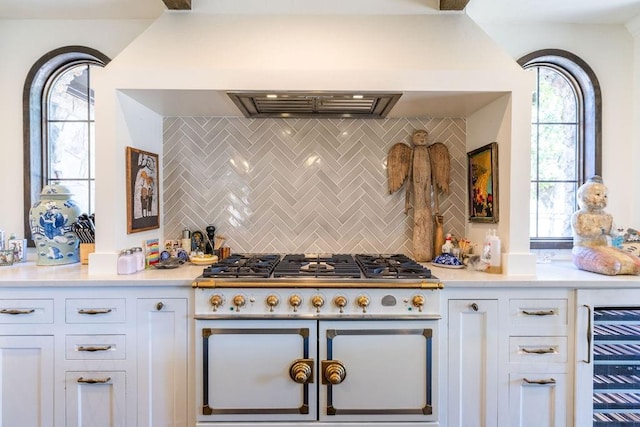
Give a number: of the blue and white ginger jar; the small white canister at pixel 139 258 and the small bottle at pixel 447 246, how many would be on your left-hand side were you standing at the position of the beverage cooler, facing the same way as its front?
0

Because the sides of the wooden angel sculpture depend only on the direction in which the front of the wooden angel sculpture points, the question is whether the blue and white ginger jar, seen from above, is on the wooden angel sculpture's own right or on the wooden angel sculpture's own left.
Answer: on the wooden angel sculpture's own right

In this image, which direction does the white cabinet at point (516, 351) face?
toward the camera

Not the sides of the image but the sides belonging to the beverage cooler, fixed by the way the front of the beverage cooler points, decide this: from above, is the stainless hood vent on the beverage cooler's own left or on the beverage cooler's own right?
on the beverage cooler's own right

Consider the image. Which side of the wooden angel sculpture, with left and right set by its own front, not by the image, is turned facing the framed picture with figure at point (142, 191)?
right

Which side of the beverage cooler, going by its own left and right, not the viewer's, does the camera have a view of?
front

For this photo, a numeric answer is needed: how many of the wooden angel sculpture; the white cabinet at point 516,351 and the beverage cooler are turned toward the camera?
3

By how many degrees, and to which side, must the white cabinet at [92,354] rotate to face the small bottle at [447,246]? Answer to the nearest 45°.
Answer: approximately 90° to its left

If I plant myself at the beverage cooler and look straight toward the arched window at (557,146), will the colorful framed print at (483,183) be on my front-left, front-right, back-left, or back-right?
front-left

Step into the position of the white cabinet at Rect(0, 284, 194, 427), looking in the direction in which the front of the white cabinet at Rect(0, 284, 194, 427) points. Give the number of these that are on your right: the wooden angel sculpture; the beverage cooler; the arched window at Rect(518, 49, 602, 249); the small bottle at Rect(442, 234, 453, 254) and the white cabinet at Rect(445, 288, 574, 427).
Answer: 0

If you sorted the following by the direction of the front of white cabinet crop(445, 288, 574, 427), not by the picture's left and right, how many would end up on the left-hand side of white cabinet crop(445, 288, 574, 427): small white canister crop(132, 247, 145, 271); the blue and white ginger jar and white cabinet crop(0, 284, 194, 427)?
0

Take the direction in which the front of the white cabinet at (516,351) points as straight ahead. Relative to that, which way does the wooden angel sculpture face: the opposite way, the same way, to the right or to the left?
the same way

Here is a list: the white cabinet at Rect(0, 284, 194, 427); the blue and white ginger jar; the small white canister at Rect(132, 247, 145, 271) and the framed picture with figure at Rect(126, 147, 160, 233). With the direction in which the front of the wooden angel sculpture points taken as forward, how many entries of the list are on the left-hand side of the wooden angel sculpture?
0

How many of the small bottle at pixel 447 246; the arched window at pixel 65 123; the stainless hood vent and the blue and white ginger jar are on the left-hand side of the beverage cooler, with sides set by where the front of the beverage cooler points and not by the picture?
0

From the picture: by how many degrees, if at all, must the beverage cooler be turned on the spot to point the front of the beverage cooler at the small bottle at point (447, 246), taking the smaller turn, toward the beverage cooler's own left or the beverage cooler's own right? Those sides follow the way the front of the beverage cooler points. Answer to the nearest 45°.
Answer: approximately 90° to the beverage cooler's own right

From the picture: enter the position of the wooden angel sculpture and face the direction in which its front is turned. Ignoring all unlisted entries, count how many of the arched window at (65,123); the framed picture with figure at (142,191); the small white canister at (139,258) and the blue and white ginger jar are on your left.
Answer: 0

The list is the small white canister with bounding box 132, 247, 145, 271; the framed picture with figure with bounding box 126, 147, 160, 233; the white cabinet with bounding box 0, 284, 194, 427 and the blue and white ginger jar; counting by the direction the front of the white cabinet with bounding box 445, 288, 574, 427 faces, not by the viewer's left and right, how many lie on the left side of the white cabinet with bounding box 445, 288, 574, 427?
0

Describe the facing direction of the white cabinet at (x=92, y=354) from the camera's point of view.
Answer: facing the viewer

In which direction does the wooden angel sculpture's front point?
toward the camera

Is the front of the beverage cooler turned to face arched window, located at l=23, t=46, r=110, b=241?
no
